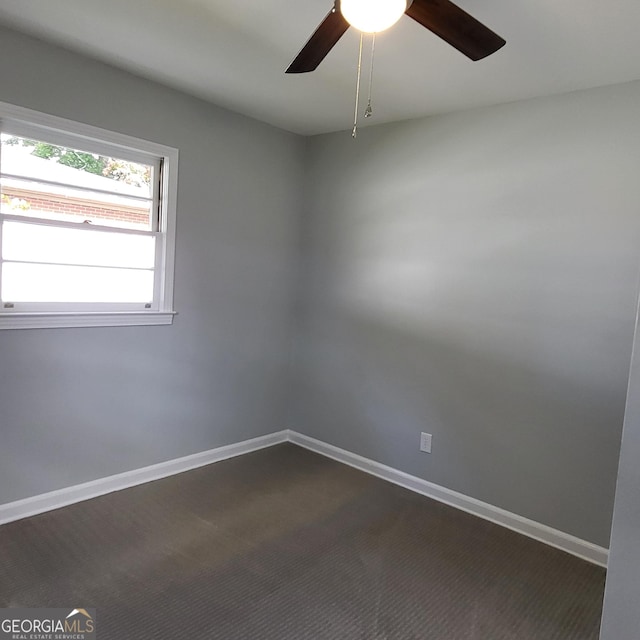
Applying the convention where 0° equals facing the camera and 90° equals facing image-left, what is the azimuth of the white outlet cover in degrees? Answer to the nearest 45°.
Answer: approximately 45°

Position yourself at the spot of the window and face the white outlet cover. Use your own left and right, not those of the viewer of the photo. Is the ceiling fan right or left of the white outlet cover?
right

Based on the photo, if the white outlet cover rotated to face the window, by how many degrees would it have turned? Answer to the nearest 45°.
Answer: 0° — it already faces it
